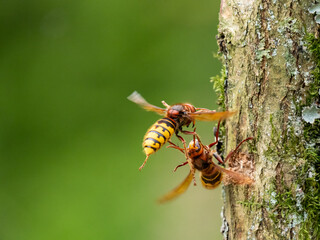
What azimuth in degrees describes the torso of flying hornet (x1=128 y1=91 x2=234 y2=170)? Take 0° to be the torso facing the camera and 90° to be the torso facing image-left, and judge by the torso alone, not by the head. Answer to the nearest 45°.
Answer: approximately 225°
